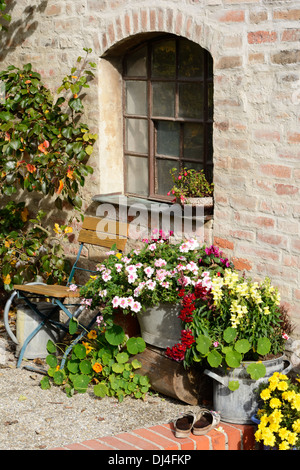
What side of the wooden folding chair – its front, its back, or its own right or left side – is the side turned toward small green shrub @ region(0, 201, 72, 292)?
right

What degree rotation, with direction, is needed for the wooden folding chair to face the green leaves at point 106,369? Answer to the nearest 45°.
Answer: approximately 45° to its left

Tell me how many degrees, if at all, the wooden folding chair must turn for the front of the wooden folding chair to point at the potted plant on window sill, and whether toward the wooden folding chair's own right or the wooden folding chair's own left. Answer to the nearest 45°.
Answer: approximately 90° to the wooden folding chair's own left

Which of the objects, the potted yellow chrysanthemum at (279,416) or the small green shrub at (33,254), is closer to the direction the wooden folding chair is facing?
the potted yellow chrysanthemum

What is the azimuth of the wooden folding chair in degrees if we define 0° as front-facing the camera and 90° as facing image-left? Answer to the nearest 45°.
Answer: approximately 45°

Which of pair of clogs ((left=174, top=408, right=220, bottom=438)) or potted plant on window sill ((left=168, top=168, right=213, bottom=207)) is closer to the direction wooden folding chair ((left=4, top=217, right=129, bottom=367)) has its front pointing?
the pair of clogs
